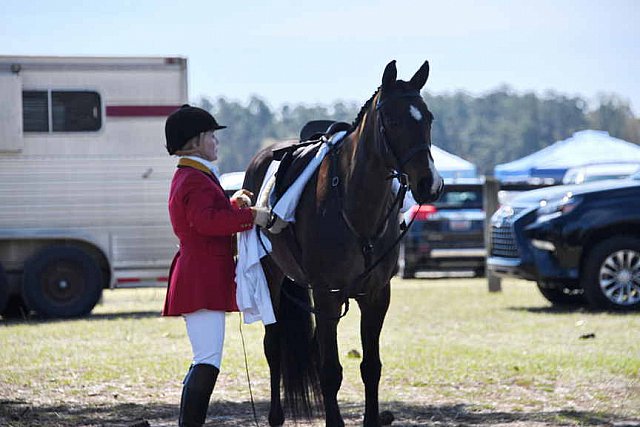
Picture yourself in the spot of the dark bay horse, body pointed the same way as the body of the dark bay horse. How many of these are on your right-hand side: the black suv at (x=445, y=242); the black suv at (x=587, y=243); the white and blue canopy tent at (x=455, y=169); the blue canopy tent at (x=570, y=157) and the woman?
1

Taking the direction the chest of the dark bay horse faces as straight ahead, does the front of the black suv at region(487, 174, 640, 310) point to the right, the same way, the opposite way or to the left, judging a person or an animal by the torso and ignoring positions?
to the right

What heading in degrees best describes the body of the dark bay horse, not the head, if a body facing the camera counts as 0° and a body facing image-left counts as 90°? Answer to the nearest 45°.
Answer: approximately 315°

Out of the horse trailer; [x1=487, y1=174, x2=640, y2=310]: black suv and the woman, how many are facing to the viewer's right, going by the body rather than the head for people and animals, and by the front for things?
1

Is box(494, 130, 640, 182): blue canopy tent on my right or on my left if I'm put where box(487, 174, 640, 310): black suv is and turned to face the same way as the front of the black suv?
on my right

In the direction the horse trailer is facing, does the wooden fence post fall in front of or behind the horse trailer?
behind

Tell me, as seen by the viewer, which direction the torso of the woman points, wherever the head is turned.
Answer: to the viewer's right

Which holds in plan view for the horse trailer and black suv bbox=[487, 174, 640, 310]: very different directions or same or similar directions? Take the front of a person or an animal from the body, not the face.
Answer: same or similar directions

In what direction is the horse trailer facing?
to the viewer's left

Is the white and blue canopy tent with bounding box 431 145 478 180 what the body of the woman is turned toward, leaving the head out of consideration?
no

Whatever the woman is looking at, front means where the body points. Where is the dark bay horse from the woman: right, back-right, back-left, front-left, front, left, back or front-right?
front-left

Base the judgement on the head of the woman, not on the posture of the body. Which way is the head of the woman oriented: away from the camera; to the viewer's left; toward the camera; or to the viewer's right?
to the viewer's right

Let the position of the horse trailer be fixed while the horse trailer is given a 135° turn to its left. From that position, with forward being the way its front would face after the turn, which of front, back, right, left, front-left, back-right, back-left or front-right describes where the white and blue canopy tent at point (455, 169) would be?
left

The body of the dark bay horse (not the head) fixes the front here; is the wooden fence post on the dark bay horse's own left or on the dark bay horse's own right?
on the dark bay horse's own left

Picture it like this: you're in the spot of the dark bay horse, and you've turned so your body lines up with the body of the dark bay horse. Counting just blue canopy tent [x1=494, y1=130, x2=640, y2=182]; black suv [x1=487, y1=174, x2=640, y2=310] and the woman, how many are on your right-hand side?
1

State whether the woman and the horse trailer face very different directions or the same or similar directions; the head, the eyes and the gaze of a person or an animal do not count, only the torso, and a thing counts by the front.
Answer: very different directions

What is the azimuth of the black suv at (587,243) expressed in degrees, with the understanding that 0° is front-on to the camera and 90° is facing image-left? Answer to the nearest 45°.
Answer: approximately 45°
